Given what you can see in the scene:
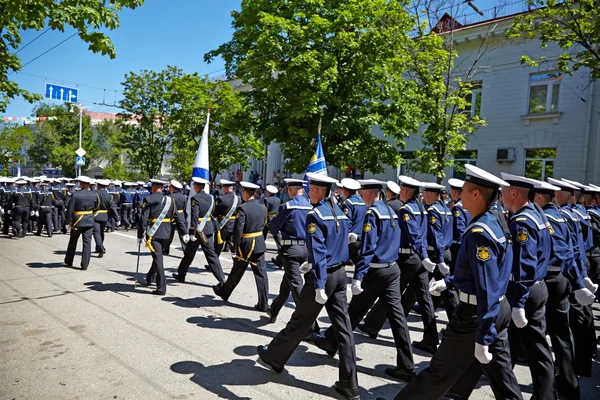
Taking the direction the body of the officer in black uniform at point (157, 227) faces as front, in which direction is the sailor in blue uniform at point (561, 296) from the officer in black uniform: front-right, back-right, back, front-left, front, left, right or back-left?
back

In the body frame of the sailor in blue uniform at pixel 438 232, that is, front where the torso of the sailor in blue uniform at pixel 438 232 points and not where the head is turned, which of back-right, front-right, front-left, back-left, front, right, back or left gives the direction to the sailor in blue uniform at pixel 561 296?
back

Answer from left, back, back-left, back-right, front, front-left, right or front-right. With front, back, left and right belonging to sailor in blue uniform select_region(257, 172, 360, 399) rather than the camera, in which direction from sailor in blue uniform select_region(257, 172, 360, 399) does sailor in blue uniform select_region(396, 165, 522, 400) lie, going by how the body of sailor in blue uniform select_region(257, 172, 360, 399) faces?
back

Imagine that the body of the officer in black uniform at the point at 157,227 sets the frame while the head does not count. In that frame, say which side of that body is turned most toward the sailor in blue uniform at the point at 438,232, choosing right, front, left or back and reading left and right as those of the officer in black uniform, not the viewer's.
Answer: back

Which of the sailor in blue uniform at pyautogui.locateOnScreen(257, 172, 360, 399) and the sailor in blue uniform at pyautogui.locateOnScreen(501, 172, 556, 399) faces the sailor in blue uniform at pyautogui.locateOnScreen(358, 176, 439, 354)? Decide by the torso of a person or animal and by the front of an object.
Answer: the sailor in blue uniform at pyautogui.locateOnScreen(501, 172, 556, 399)

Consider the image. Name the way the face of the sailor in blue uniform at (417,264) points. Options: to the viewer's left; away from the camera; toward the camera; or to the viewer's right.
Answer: to the viewer's left

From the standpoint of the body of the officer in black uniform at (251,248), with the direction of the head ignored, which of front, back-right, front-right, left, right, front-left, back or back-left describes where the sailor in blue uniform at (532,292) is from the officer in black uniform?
back

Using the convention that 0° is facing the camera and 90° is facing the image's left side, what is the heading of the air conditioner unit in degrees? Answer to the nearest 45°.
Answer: approximately 45°
